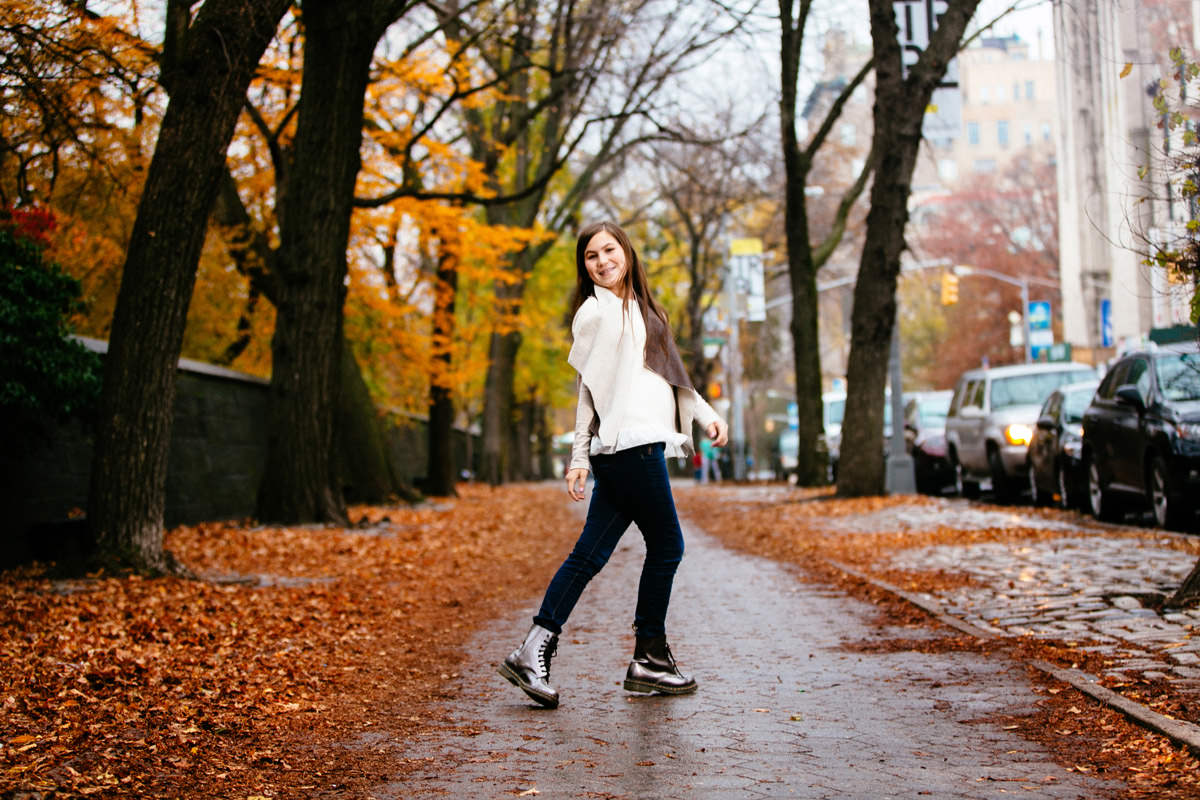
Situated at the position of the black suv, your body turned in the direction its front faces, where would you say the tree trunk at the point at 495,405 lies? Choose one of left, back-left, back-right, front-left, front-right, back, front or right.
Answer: back

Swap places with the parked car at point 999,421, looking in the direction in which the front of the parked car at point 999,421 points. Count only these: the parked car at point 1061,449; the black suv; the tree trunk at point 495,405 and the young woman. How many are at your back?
1

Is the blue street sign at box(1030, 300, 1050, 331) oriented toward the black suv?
yes

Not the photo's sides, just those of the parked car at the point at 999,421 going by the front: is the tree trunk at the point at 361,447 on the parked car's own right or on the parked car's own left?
on the parked car's own right

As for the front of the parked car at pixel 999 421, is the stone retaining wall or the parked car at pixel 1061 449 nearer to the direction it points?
the parked car

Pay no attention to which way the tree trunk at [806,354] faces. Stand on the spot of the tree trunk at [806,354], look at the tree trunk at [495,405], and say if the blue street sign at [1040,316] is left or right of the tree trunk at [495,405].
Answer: right

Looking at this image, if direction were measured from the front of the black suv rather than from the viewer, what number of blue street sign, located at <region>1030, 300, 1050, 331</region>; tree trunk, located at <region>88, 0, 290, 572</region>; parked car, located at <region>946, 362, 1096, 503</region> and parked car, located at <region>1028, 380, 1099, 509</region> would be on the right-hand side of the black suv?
1

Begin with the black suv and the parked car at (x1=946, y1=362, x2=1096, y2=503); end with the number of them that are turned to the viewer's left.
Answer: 0

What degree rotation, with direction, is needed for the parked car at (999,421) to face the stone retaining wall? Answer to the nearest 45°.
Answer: approximately 90° to its right

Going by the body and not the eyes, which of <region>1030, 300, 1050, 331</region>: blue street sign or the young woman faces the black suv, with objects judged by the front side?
the blue street sign

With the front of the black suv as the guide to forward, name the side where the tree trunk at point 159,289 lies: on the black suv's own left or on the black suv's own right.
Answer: on the black suv's own right

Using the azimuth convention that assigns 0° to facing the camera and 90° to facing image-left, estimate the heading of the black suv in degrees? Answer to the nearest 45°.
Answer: approximately 315°

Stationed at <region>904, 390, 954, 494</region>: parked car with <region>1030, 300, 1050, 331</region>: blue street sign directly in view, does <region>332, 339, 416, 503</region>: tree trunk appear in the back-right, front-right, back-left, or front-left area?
back-left

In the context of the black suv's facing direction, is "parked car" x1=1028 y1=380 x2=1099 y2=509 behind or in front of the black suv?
behind
